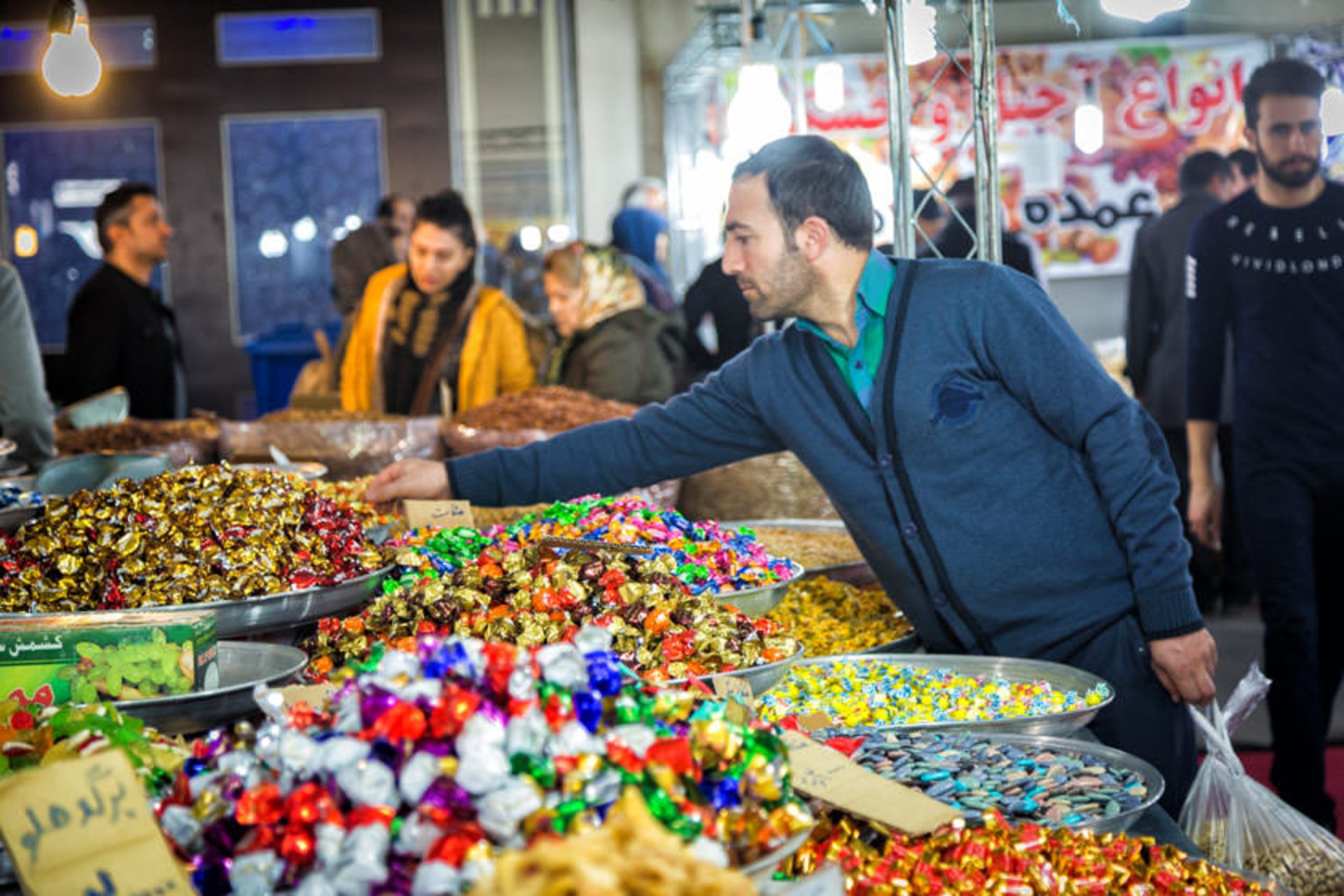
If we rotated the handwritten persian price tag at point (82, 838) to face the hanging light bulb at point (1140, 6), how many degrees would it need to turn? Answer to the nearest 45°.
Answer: approximately 135° to its left

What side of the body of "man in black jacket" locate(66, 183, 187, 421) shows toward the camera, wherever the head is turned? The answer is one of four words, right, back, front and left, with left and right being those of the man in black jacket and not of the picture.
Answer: right

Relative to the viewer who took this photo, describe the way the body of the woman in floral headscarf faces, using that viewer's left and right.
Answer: facing to the left of the viewer

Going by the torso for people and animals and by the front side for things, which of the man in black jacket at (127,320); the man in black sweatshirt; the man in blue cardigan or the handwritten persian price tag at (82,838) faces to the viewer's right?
the man in black jacket

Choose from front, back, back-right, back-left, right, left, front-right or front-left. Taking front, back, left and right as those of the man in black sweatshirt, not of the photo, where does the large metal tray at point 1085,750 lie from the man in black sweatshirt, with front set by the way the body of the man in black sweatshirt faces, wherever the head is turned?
front

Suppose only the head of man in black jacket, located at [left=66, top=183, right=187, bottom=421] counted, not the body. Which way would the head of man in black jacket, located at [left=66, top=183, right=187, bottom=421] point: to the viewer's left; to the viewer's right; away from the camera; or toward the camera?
to the viewer's right

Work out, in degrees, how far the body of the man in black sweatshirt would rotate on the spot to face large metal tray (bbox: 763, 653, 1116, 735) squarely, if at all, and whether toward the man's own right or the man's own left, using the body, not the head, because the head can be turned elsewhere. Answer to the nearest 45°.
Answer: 0° — they already face it

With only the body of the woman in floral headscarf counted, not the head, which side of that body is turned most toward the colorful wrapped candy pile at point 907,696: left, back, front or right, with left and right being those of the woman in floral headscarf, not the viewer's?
left

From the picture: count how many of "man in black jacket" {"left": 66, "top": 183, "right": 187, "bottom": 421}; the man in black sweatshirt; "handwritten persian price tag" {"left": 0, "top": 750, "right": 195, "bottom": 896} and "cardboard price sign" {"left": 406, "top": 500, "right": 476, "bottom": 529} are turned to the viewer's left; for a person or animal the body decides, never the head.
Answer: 0

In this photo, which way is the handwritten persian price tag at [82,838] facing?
toward the camera

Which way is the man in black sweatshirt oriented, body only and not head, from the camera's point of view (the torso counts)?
toward the camera

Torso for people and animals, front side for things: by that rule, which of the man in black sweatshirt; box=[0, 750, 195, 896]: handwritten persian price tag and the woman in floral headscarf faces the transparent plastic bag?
the man in black sweatshirt

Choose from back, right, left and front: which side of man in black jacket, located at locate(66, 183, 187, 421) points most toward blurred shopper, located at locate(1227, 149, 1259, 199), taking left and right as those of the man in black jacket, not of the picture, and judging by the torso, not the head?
front

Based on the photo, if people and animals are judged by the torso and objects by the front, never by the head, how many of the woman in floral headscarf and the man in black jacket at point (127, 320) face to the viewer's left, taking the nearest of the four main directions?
1

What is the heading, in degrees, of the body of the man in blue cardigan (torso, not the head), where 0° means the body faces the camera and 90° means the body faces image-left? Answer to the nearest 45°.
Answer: approximately 45°
